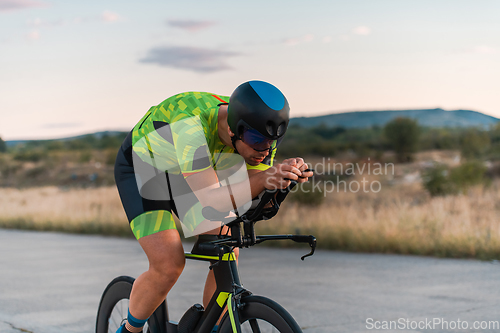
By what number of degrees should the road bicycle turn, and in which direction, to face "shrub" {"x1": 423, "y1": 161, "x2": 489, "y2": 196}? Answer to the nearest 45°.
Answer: approximately 90° to its left

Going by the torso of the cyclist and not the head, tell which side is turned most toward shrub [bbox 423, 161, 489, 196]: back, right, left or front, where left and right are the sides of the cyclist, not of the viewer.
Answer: left

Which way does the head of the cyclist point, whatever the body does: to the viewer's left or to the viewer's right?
to the viewer's right

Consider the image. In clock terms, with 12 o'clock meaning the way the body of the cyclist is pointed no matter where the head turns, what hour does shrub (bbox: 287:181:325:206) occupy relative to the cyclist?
The shrub is roughly at 8 o'clock from the cyclist.

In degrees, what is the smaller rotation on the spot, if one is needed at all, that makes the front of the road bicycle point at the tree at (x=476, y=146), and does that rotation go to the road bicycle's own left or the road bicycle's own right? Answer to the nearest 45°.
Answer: approximately 90° to the road bicycle's own left

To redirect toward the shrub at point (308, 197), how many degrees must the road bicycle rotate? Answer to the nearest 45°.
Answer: approximately 135° to its left
